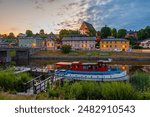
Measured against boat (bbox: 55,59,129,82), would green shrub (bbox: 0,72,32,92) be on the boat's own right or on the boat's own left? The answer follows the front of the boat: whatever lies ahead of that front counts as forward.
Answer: on the boat's own right

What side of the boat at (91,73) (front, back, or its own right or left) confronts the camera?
right
